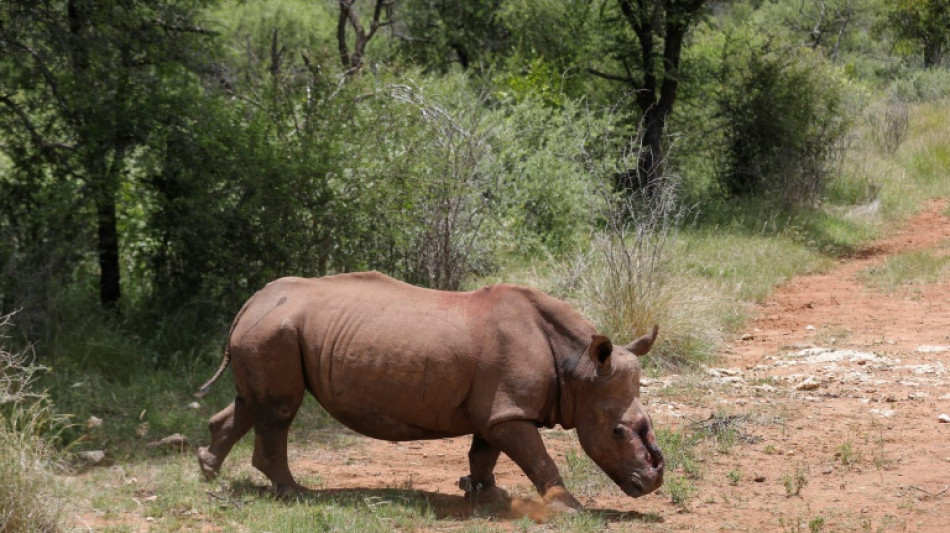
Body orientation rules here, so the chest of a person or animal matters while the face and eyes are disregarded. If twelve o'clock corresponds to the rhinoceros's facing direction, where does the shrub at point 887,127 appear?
The shrub is roughly at 10 o'clock from the rhinoceros.

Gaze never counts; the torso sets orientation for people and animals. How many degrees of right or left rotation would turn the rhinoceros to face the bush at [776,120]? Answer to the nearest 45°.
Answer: approximately 45° to its left

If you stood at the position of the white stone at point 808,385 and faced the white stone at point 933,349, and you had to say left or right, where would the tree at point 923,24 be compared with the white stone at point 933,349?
left

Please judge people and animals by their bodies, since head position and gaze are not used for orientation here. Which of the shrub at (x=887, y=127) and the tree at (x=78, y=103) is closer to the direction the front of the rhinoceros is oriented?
the shrub

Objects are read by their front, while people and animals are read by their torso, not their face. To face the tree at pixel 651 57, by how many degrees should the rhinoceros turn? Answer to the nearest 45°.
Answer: approximately 90° to its left

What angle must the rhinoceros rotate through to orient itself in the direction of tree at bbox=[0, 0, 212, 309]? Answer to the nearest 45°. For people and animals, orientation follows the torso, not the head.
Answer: approximately 135° to its left

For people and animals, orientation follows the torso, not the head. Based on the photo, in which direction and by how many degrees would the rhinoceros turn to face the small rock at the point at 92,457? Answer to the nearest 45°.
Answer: approximately 180°

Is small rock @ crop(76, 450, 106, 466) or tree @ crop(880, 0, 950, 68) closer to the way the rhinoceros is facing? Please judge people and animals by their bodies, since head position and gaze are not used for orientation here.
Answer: the tree

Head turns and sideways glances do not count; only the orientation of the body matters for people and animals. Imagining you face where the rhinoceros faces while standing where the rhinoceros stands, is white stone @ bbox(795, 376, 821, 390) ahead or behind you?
ahead

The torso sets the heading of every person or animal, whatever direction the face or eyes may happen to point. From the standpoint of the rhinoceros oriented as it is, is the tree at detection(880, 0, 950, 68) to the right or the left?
on its left

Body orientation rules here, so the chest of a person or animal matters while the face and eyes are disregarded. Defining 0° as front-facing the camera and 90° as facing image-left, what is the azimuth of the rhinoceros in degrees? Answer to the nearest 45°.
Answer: approximately 270°

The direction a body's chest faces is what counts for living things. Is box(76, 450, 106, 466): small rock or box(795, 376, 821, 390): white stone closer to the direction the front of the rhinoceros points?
the white stone
